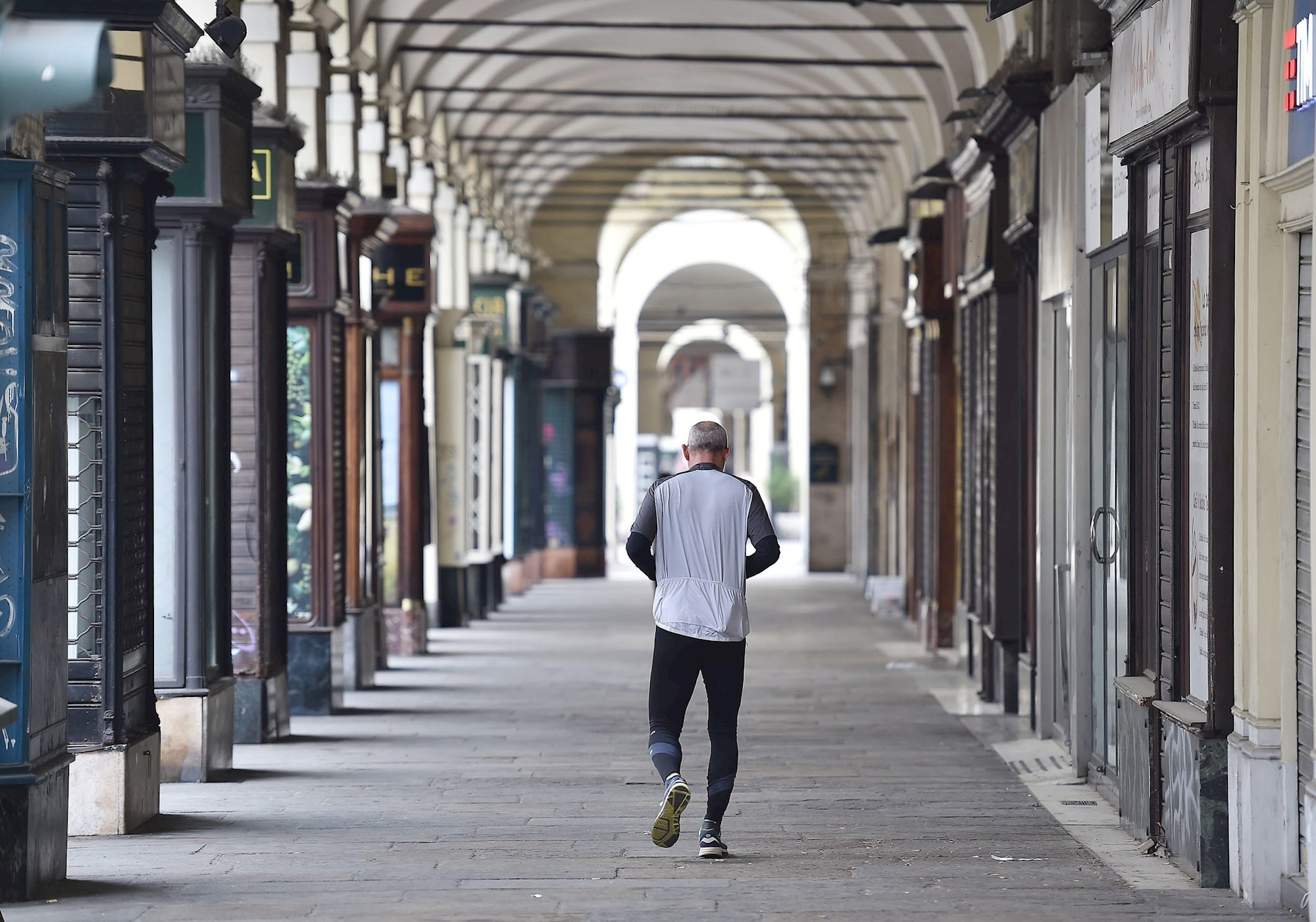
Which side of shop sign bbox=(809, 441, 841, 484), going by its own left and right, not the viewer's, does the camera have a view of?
front

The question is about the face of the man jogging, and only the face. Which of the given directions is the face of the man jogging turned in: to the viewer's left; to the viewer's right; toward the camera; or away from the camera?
away from the camera

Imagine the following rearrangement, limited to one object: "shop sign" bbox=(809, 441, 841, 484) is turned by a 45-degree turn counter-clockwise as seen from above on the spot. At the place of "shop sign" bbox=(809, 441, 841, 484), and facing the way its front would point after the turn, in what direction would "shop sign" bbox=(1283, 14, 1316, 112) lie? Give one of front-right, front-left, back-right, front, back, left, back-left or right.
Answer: front-right

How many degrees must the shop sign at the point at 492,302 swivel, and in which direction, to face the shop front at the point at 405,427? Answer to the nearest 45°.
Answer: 0° — it already faces it

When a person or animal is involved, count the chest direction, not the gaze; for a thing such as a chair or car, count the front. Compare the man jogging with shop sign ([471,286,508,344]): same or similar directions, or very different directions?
very different directions

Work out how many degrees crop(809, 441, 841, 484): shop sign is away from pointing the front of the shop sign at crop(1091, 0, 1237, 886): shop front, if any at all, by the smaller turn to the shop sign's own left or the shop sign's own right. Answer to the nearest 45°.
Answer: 0° — it already faces it

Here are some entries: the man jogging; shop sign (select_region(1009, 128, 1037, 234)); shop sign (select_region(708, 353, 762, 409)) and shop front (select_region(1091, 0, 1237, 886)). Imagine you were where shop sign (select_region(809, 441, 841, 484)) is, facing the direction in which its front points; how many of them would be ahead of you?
3

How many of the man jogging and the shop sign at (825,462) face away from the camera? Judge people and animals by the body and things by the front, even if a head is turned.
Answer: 1

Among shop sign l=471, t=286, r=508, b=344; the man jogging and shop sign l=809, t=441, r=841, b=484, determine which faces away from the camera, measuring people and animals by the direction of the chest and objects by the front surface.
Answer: the man jogging

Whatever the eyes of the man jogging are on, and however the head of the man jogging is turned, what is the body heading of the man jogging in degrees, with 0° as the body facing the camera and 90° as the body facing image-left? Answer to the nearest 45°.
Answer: approximately 180°

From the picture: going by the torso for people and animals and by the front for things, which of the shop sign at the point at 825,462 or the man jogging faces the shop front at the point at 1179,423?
the shop sign

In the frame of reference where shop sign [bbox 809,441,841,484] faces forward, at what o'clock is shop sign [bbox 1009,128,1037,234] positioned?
shop sign [bbox 1009,128,1037,234] is roughly at 12 o'clock from shop sign [bbox 809,441,841,484].

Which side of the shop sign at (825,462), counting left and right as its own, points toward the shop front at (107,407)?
front
